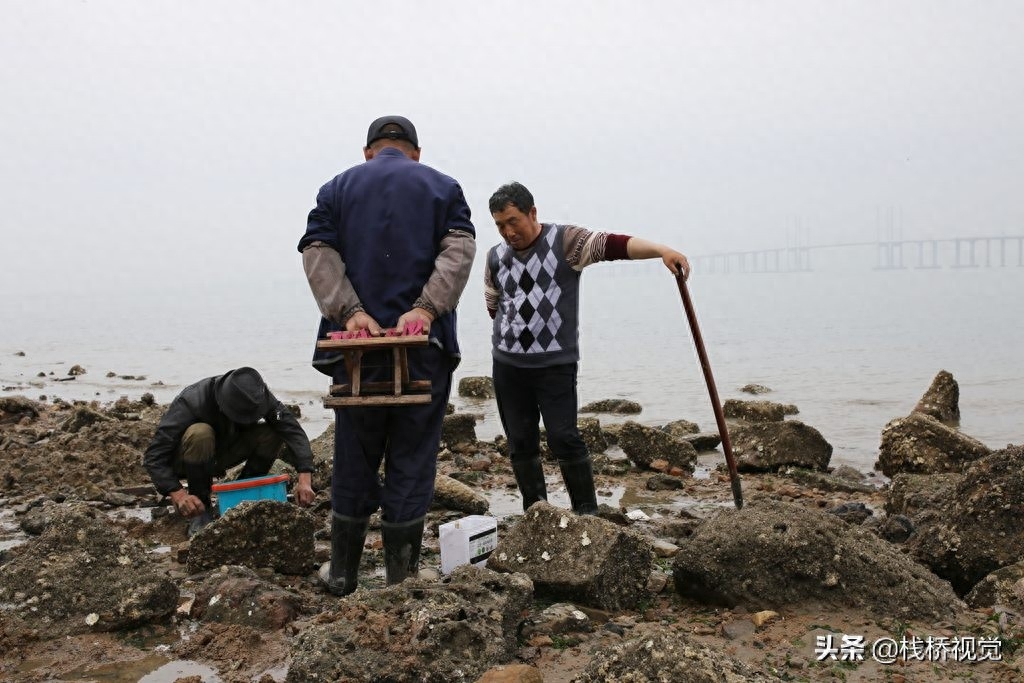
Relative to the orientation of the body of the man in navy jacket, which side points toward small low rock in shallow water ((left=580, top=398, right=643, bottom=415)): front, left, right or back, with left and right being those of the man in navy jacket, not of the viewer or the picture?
front

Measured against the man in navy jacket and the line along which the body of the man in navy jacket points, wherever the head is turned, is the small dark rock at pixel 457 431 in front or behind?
in front

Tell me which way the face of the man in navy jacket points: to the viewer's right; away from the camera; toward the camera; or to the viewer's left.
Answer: away from the camera

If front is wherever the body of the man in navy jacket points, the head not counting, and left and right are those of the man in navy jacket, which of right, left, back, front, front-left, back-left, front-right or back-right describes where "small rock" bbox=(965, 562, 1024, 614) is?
right

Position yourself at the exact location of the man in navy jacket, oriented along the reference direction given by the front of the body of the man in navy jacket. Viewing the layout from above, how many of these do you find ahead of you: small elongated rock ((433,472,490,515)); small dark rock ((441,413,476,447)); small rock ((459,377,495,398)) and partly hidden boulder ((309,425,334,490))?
4

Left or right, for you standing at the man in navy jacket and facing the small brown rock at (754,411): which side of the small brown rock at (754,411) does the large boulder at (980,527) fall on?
right

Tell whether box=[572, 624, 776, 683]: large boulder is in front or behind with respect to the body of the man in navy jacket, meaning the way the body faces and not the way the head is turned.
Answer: behind

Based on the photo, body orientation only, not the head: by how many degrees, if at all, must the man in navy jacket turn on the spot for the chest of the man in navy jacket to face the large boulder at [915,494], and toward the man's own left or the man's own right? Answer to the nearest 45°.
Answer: approximately 45° to the man's own right

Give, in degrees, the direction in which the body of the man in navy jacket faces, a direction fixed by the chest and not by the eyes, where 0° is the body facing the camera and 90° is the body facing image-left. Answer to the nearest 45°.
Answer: approximately 180°

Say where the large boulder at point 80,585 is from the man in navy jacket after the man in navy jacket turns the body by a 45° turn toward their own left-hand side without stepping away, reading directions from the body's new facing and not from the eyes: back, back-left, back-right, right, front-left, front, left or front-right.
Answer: front-left

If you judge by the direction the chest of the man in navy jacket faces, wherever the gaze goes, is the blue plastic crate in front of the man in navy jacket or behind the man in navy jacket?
in front

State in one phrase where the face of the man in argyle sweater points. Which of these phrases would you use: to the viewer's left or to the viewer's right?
to the viewer's left

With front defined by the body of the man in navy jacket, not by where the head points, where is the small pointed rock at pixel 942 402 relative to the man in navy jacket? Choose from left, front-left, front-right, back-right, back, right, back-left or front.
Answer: front-right

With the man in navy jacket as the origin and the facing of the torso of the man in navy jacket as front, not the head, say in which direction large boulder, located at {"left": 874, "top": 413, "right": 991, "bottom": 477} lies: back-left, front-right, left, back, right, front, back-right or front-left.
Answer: front-right

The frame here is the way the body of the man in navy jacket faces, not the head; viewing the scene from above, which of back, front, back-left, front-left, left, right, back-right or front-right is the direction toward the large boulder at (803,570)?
right
